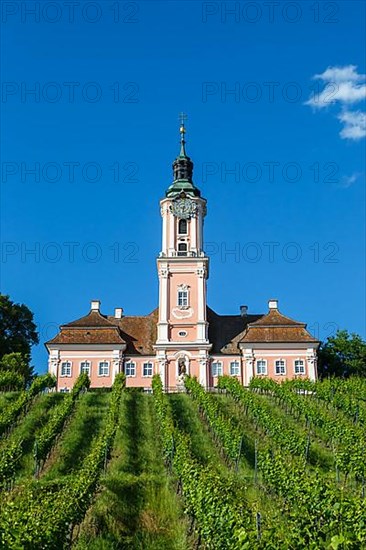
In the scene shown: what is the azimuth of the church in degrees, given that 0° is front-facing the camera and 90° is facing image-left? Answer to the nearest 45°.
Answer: approximately 0°

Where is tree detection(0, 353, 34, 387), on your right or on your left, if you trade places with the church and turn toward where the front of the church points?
on your right
